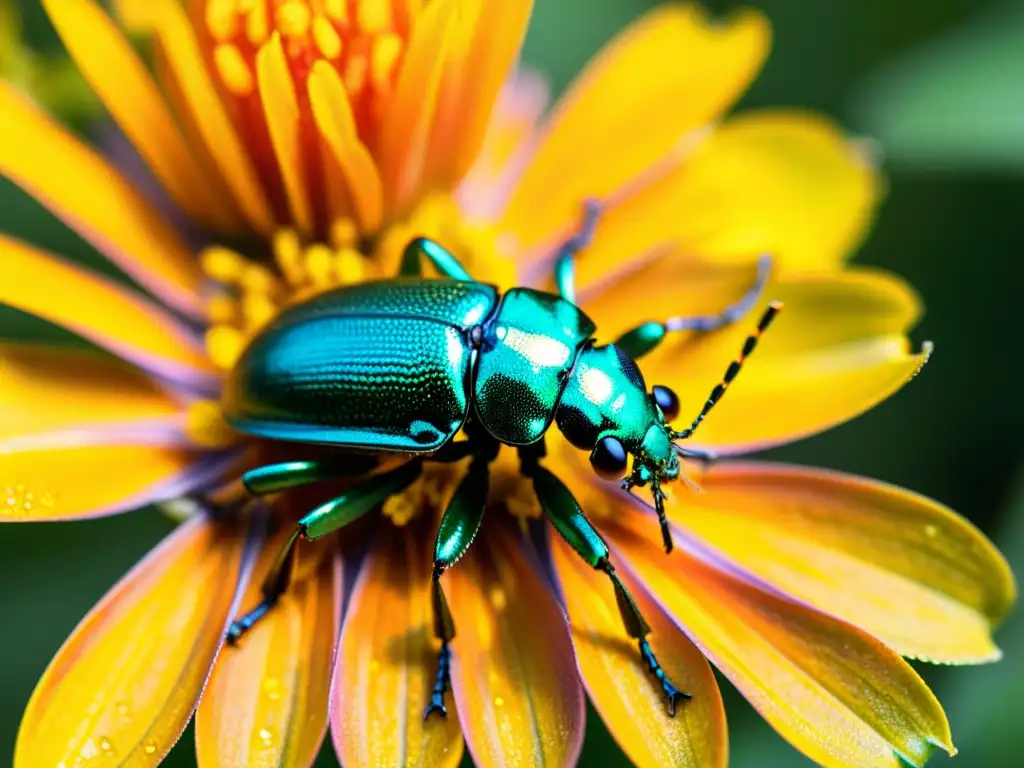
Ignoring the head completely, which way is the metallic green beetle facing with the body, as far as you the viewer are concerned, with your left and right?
facing the viewer and to the right of the viewer
